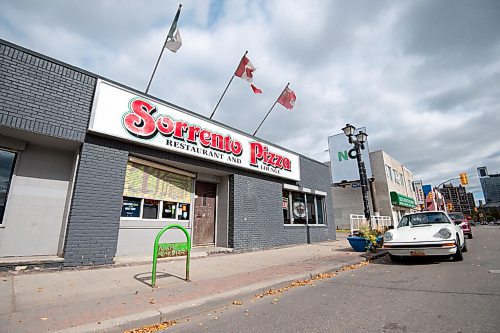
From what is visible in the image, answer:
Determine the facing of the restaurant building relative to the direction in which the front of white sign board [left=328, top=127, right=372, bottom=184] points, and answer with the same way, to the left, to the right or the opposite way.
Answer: to the left

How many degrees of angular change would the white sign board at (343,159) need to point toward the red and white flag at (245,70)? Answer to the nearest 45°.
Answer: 0° — it already faces it

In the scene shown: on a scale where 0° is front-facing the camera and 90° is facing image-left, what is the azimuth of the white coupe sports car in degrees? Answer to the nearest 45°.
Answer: approximately 0°

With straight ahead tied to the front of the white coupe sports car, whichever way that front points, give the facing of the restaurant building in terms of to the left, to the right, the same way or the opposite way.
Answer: to the left

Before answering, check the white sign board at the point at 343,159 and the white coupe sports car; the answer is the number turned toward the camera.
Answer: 2

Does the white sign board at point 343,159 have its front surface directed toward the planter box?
yes

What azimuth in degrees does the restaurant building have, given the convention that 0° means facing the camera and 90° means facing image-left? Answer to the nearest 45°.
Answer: approximately 315°

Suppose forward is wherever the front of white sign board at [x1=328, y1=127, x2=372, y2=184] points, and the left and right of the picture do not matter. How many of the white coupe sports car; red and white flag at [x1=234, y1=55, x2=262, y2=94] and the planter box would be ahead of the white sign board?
3

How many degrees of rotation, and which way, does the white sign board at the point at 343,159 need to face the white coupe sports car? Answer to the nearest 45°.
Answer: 0° — it already faces it

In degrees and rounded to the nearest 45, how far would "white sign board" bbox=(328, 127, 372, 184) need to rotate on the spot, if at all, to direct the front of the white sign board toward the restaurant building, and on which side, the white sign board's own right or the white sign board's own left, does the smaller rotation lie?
0° — it already faces it
